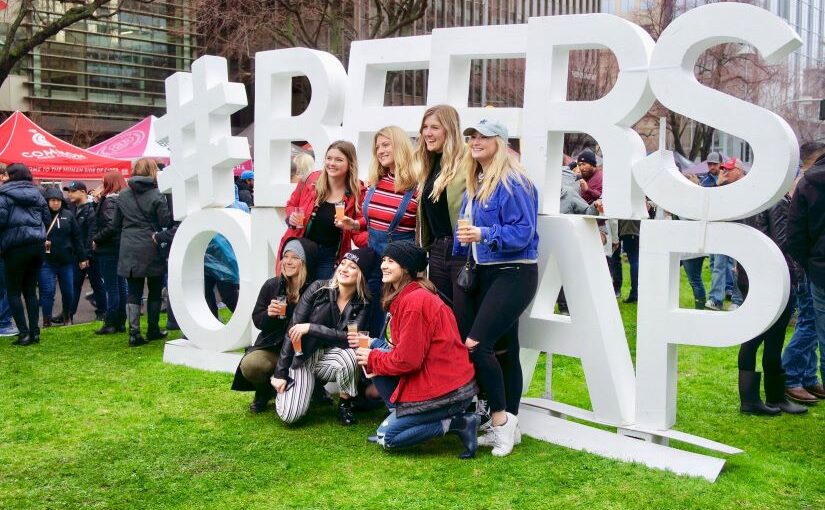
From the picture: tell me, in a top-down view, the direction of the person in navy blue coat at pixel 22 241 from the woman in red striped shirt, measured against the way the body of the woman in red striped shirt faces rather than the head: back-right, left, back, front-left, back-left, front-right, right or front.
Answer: right

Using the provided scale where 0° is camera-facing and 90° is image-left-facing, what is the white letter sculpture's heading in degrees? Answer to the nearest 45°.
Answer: approximately 45°

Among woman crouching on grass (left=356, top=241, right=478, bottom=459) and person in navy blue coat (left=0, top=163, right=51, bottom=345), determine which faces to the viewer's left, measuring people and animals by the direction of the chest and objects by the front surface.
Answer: the woman crouching on grass
